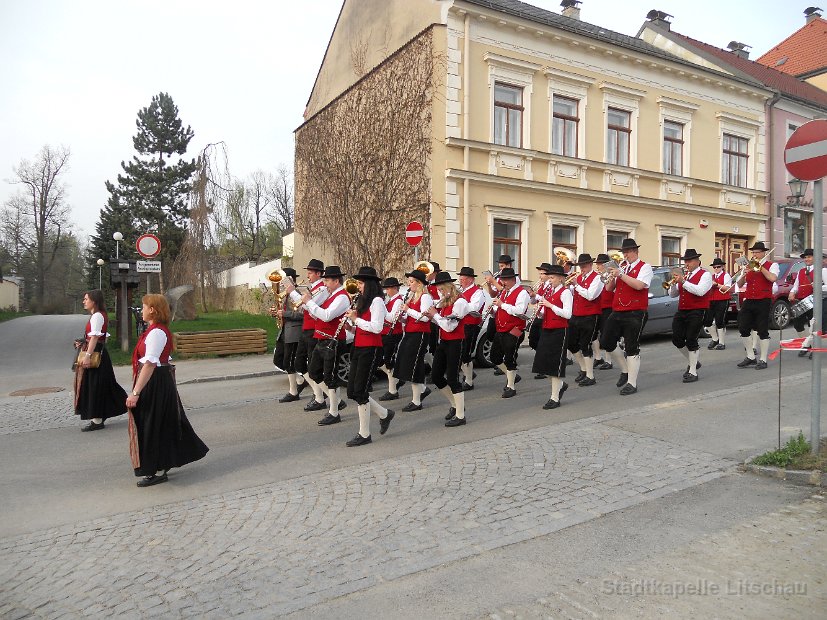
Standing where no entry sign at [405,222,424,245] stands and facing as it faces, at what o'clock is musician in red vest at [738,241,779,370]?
The musician in red vest is roughly at 10 o'clock from the no entry sign.

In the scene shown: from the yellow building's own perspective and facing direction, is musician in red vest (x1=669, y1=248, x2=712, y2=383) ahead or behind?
ahead

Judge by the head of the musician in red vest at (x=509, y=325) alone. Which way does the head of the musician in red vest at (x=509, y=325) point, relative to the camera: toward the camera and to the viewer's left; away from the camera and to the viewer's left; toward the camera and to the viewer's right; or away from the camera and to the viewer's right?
toward the camera and to the viewer's left

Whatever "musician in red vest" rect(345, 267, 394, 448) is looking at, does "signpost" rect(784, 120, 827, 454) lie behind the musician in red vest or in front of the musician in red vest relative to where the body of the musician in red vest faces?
behind

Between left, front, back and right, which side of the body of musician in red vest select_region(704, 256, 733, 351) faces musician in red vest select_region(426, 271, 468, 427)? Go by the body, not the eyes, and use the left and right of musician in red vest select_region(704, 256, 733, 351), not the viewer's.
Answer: front

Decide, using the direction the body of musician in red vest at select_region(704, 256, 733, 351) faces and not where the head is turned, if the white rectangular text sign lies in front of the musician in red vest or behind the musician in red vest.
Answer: in front

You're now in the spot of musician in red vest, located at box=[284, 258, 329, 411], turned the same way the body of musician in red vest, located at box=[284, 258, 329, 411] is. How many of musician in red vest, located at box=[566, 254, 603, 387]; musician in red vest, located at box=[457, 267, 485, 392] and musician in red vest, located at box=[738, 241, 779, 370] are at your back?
3

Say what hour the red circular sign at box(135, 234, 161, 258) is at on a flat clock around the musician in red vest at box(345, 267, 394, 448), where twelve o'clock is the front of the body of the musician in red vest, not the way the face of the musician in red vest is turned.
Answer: The red circular sign is roughly at 2 o'clock from the musician in red vest.

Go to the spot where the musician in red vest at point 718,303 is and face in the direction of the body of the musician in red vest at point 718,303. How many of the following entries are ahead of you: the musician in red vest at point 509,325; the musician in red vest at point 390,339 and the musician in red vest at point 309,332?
3

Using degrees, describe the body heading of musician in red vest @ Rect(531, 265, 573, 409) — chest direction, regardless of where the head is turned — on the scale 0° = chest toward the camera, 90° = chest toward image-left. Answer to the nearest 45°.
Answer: approximately 45°

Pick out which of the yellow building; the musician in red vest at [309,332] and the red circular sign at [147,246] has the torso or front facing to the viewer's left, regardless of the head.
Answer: the musician in red vest

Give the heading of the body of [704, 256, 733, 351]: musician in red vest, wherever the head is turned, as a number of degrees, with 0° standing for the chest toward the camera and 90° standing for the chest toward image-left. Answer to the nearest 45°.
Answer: approximately 45°

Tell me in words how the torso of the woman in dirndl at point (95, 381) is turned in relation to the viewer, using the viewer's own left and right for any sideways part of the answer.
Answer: facing to the left of the viewer

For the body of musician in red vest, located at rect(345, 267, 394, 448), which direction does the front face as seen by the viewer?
to the viewer's left

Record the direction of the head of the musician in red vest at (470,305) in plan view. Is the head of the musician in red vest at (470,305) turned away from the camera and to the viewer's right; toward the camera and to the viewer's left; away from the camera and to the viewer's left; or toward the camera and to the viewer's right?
toward the camera and to the viewer's left
